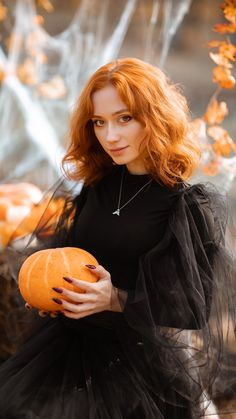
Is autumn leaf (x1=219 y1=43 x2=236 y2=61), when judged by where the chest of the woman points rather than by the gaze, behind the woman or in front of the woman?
behind

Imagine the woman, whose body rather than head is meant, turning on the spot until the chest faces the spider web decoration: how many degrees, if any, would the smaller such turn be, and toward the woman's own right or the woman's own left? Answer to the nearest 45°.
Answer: approximately 135° to the woman's own right

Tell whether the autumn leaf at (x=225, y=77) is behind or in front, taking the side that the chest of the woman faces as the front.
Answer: behind

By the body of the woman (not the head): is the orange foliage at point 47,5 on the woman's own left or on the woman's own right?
on the woman's own right

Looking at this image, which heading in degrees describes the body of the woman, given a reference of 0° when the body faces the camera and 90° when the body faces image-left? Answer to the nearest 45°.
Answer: approximately 45°
